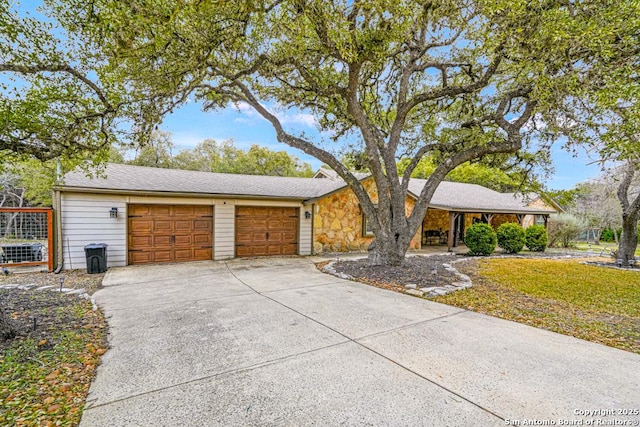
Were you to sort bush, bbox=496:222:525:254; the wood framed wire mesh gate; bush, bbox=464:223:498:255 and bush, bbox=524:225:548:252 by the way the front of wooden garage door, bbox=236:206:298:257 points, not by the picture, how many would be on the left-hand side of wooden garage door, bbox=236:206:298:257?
3

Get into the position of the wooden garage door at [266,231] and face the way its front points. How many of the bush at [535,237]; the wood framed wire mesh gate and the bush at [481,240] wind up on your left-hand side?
2

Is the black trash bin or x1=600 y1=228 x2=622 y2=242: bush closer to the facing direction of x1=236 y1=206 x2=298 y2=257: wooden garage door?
the black trash bin

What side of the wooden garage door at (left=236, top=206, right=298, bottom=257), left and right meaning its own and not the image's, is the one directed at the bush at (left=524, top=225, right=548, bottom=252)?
left

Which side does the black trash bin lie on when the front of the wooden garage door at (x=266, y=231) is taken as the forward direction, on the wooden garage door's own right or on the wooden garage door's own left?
on the wooden garage door's own right

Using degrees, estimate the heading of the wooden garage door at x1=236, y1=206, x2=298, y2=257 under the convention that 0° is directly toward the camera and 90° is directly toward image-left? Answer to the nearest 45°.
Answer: approximately 0°

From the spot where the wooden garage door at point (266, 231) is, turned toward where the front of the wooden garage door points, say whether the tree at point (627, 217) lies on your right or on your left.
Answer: on your left

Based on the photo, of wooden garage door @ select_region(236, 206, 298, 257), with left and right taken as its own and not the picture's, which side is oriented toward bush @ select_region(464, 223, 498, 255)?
left

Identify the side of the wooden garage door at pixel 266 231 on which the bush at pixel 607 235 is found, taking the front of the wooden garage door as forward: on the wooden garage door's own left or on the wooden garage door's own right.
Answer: on the wooden garage door's own left

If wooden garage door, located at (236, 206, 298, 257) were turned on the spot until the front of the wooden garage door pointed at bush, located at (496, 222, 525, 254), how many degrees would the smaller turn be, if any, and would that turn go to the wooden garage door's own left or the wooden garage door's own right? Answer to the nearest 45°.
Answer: approximately 90° to the wooden garage door's own left

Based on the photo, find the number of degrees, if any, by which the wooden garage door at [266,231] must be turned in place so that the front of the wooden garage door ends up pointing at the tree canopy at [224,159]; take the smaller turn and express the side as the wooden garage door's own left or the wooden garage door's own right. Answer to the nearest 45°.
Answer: approximately 180°
